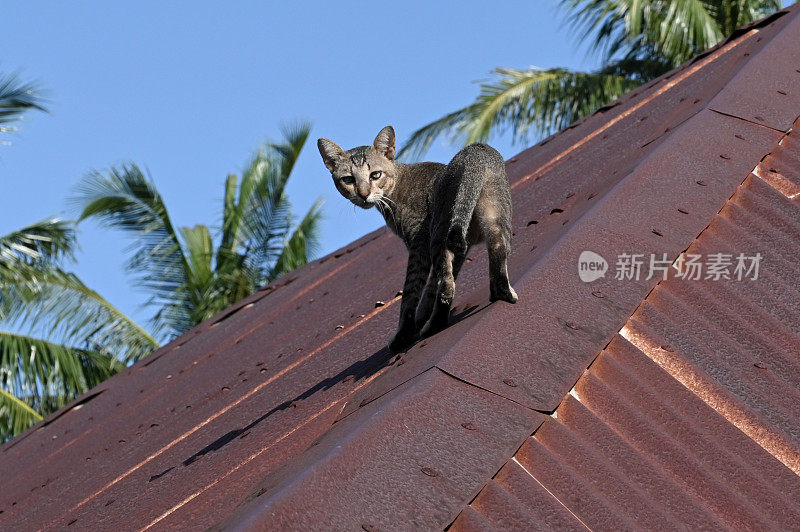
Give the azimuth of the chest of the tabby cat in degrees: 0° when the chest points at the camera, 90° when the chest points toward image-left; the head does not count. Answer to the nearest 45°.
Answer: approximately 135°
